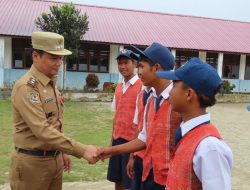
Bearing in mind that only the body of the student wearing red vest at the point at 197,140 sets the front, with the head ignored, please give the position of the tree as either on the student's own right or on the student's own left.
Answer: on the student's own right

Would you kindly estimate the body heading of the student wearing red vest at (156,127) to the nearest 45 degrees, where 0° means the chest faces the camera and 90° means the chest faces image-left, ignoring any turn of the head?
approximately 45°

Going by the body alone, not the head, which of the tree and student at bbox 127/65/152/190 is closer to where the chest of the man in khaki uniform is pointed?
the student

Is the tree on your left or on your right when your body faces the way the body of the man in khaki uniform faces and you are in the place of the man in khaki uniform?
on your left

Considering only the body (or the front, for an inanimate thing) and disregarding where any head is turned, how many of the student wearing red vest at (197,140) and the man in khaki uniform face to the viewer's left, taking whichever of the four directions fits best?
1

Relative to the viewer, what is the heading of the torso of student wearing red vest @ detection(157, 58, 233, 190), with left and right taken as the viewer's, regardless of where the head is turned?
facing to the left of the viewer

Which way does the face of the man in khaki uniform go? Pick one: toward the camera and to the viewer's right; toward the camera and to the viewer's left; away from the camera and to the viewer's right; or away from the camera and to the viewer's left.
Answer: toward the camera and to the viewer's right

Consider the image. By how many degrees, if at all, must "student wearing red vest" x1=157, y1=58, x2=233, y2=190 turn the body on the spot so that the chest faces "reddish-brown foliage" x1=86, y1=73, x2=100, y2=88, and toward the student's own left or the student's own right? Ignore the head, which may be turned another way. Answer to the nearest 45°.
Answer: approximately 90° to the student's own right

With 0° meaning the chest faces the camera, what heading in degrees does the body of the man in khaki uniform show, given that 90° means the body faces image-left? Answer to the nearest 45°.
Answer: approximately 315°

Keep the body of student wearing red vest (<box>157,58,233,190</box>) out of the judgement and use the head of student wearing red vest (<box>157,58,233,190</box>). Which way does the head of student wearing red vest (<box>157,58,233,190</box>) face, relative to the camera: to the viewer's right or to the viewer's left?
to the viewer's left

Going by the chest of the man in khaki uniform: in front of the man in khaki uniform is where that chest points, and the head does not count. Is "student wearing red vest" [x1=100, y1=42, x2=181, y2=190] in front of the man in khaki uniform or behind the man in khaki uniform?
in front

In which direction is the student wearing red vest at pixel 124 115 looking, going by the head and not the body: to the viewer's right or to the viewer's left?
to the viewer's left
